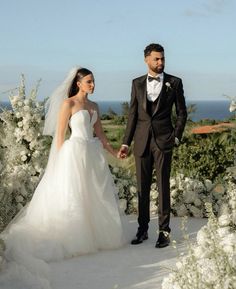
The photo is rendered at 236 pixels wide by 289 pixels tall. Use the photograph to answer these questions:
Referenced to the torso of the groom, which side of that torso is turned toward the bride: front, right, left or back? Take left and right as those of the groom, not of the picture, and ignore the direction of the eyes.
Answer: right

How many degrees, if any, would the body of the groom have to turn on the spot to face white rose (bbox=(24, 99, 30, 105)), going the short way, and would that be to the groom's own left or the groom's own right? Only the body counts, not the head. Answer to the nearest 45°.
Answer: approximately 135° to the groom's own right

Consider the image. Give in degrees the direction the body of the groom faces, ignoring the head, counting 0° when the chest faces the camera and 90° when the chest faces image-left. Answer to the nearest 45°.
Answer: approximately 0°

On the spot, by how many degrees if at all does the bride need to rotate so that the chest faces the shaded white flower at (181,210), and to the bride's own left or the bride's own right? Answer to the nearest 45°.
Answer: approximately 90° to the bride's own left

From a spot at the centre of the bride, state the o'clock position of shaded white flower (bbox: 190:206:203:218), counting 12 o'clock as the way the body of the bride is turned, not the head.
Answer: The shaded white flower is roughly at 9 o'clock from the bride.

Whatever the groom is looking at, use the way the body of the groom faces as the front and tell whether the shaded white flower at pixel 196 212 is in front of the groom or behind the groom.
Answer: behind

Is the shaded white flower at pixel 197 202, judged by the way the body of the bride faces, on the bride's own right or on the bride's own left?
on the bride's own left

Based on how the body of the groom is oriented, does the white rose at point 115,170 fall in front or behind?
behind

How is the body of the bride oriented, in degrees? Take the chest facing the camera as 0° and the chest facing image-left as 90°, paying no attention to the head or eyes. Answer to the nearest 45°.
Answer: approximately 315°
